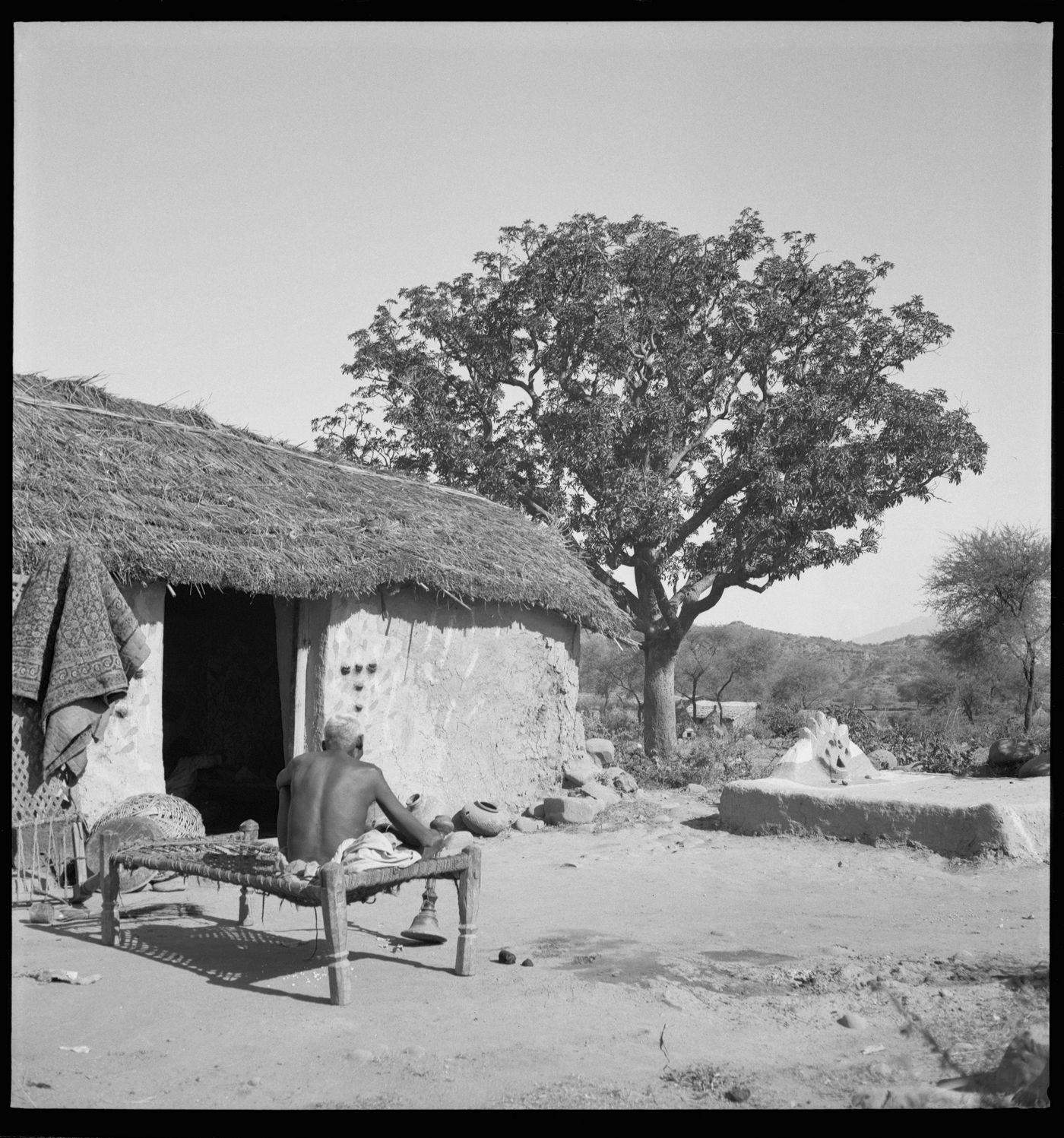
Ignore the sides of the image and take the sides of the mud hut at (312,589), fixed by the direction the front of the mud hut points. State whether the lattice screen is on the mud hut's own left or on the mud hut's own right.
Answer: on the mud hut's own right

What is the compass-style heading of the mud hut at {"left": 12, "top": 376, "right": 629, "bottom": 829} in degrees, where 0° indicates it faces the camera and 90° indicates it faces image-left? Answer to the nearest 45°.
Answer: approximately 315°

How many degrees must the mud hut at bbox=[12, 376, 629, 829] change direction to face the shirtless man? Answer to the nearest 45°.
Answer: approximately 45° to its right

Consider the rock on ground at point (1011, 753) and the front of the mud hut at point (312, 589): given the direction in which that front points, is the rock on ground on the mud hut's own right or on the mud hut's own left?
on the mud hut's own left

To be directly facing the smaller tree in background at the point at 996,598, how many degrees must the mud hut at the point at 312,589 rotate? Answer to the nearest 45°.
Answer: approximately 90° to its left

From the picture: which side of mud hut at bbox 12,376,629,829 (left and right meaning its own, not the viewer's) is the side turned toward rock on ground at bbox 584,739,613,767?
left

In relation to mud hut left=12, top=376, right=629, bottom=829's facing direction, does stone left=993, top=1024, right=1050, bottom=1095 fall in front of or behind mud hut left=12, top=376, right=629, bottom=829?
in front

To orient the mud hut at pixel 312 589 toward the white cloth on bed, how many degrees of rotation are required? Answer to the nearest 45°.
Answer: approximately 45° to its right

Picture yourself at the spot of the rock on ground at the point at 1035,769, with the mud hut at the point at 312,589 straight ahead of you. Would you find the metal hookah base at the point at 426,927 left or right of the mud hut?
left

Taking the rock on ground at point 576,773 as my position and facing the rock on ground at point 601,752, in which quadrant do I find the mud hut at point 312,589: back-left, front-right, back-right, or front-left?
back-left
